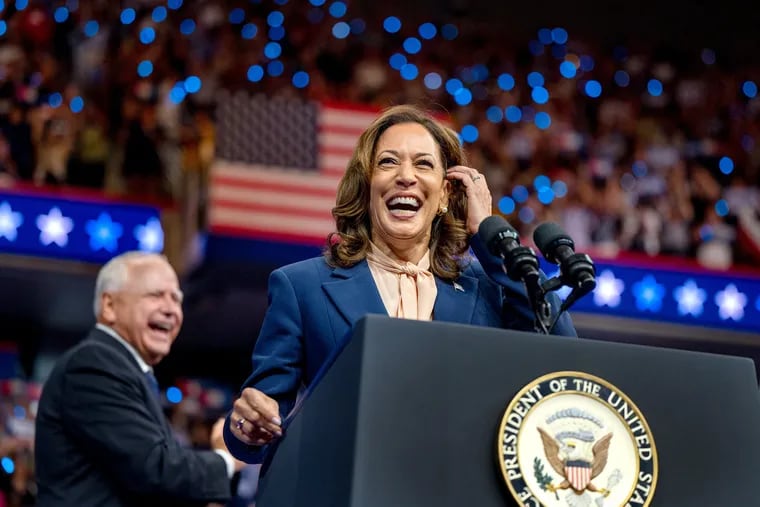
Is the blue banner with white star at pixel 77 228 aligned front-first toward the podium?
yes

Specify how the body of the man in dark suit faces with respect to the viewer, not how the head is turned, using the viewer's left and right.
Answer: facing to the right of the viewer

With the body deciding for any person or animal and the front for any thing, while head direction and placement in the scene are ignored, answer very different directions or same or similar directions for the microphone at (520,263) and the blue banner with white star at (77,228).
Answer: very different directions

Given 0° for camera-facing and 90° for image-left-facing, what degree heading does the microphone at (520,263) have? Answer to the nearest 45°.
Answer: approximately 135°

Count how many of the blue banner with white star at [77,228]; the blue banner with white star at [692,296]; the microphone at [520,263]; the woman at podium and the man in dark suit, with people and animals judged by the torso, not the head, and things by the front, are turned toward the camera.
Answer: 3

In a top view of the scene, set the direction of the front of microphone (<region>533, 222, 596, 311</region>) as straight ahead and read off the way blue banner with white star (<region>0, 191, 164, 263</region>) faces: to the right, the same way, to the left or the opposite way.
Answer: the opposite way

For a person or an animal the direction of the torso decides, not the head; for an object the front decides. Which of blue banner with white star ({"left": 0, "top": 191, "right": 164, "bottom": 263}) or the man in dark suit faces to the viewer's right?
the man in dark suit

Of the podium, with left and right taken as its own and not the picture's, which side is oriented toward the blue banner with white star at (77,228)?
back

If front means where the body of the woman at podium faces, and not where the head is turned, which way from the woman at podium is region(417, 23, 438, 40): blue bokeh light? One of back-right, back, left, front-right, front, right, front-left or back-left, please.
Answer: back
